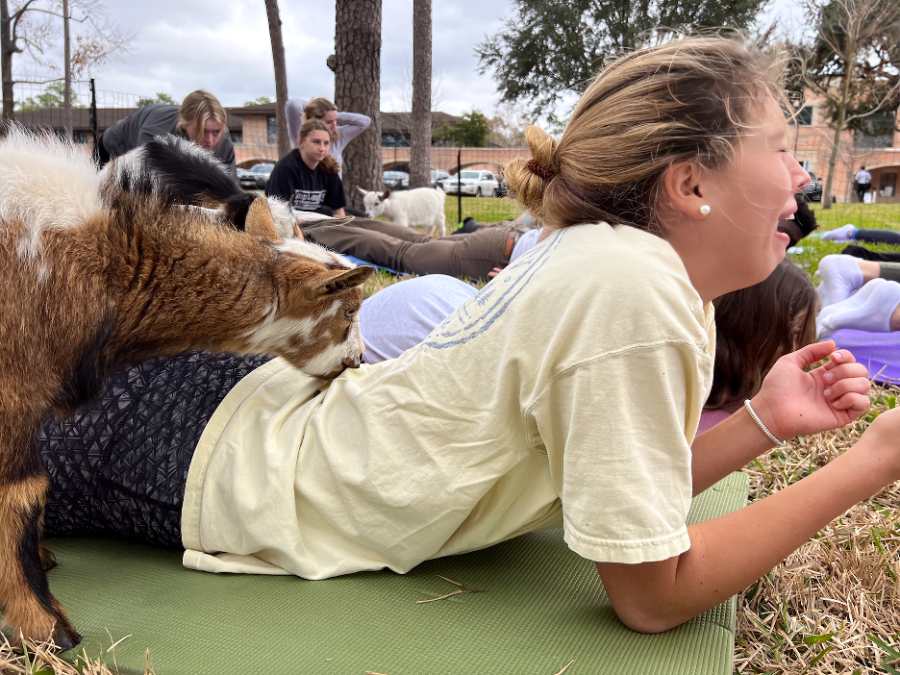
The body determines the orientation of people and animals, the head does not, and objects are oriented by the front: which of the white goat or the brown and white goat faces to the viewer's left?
the white goat

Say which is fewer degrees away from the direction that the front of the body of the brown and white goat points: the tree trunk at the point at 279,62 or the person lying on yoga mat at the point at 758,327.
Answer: the person lying on yoga mat

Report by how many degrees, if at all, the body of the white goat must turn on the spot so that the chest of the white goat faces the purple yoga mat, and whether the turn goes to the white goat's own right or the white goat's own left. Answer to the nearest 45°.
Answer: approximately 90° to the white goat's own left

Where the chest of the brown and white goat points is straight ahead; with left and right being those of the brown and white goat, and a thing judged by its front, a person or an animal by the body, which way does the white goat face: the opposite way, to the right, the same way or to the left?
the opposite way

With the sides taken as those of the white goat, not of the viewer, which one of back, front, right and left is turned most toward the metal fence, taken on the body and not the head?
right

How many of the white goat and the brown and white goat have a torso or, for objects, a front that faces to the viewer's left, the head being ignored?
1

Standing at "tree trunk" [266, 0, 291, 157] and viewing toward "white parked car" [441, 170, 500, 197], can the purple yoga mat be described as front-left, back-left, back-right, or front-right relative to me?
back-right

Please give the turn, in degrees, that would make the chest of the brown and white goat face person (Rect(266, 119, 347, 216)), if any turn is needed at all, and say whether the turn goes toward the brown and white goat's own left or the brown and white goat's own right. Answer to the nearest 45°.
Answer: approximately 90° to the brown and white goat's own left

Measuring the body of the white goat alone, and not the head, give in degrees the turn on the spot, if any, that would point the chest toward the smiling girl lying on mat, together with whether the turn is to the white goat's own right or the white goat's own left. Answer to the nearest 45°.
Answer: approximately 90° to the white goat's own left

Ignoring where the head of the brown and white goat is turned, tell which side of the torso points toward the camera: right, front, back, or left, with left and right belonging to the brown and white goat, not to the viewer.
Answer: right

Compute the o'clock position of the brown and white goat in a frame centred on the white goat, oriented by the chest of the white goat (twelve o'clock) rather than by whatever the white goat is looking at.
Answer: The brown and white goat is roughly at 9 o'clock from the white goat.

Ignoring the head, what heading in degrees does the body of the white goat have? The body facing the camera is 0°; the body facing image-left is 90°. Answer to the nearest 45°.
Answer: approximately 90°

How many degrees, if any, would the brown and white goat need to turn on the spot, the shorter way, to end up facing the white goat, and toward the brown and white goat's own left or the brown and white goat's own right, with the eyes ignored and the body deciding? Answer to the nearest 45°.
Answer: approximately 90° to the brown and white goat's own left

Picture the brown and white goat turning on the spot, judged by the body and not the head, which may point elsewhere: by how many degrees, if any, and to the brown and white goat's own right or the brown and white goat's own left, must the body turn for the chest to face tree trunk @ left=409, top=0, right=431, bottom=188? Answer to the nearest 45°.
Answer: approximately 90° to the brown and white goat's own left
